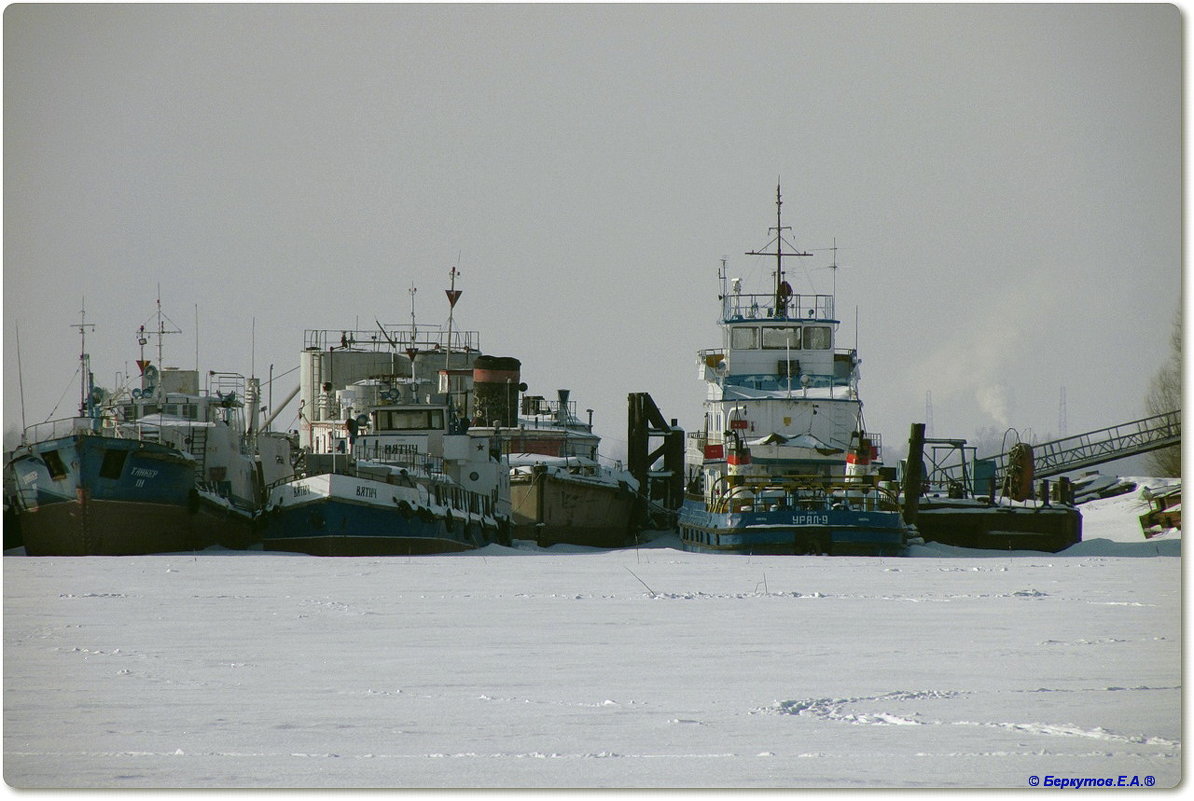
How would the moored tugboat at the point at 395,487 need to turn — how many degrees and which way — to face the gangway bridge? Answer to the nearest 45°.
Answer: approximately 135° to its left

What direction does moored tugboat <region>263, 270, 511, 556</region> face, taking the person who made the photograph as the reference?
facing the viewer and to the left of the viewer
